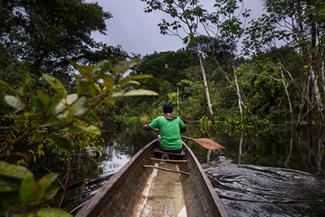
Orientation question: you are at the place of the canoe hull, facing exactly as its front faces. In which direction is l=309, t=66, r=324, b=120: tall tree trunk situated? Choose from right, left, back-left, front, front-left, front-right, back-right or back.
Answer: front-right

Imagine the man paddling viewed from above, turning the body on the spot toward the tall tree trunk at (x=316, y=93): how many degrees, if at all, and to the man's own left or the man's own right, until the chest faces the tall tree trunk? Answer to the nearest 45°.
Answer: approximately 45° to the man's own right

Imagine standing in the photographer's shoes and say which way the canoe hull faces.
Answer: facing away from the viewer

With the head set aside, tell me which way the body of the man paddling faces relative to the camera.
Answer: away from the camera

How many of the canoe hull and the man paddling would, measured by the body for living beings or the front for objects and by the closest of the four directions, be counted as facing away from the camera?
2
